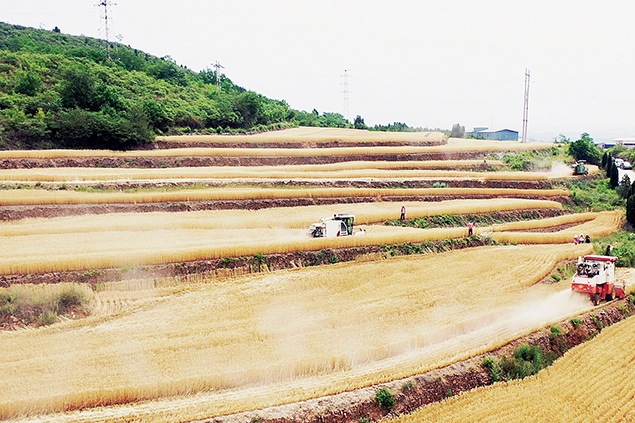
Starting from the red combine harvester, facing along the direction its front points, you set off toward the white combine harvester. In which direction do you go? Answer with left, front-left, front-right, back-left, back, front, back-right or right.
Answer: back-left

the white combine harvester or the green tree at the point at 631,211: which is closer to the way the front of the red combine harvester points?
the green tree

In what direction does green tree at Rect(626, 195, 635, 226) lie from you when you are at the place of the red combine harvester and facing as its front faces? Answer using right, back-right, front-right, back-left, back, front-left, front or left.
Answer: front-left

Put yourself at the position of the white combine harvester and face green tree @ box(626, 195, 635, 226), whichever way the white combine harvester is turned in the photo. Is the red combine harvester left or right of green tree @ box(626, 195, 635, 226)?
right

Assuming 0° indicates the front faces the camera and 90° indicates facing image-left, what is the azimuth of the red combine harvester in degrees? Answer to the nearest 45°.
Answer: approximately 225°

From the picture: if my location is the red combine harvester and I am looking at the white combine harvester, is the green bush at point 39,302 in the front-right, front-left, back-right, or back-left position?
front-left

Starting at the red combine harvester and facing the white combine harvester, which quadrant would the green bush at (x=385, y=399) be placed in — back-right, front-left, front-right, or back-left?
front-left

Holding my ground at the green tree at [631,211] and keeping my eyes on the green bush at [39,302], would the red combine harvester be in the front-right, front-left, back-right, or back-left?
front-left

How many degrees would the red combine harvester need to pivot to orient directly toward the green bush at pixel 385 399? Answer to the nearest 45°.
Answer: approximately 135° to its right

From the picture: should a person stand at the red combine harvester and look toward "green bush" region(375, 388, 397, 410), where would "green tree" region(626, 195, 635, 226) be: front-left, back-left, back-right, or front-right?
back-right
